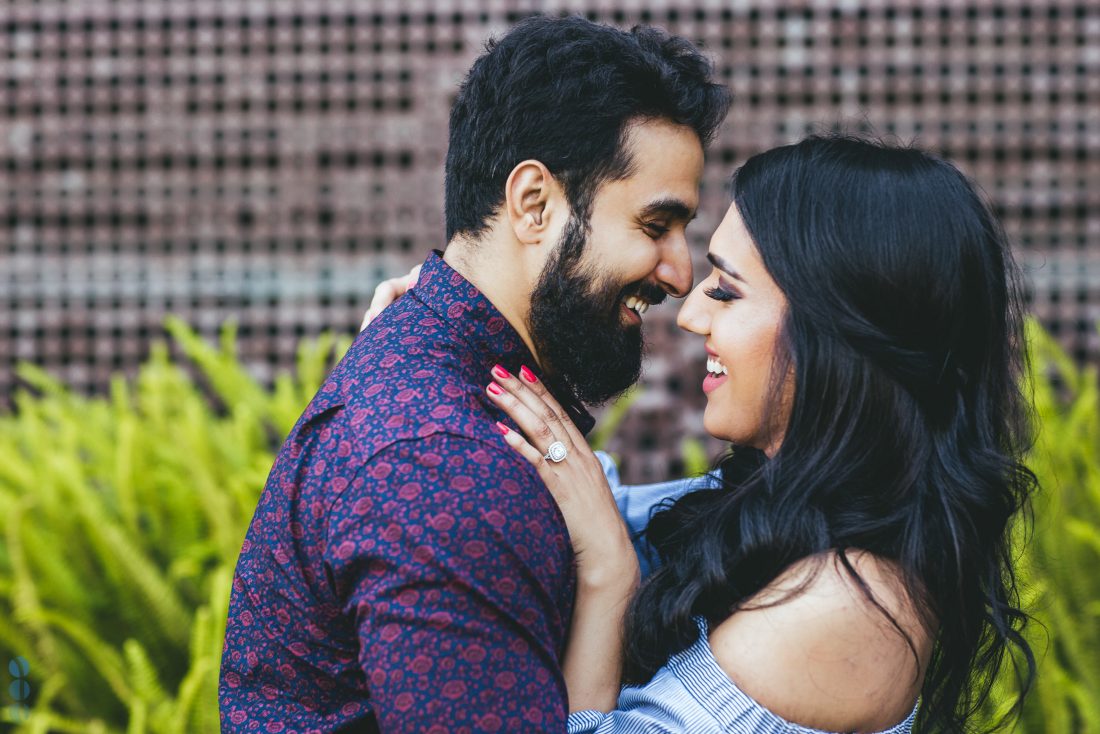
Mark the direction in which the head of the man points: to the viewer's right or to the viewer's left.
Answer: to the viewer's right

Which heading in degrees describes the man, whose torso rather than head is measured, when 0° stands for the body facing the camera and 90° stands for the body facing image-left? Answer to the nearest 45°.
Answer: approximately 270°

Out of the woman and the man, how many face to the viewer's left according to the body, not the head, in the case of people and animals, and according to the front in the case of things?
1

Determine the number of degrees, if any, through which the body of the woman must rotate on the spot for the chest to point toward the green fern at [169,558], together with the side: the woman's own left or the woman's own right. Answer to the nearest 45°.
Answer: approximately 45° to the woman's own right

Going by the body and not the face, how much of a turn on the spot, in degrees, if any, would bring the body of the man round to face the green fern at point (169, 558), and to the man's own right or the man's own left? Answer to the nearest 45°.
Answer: approximately 135° to the man's own left

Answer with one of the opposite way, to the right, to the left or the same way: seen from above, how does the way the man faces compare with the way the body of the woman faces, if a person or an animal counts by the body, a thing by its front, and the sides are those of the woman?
the opposite way

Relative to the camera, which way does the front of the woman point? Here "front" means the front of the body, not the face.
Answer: to the viewer's left
